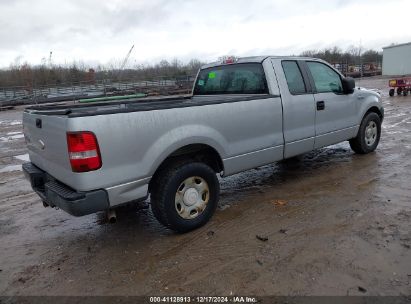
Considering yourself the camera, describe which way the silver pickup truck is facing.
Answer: facing away from the viewer and to the right of the viewer

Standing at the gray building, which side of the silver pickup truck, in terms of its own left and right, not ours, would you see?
front
